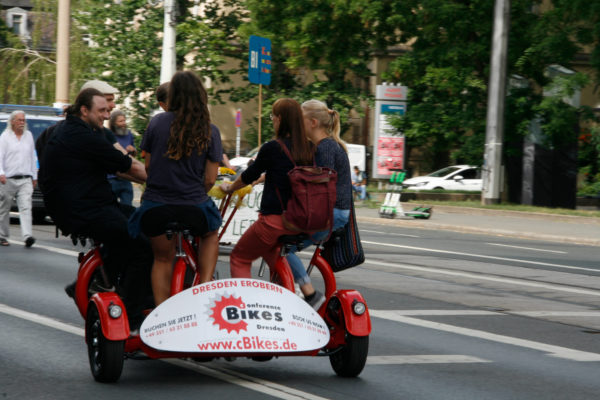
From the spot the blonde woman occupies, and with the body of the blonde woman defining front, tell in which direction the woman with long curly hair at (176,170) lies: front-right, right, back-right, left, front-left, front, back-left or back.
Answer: front-left

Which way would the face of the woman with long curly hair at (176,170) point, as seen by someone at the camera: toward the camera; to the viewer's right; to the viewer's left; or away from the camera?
away from the camera

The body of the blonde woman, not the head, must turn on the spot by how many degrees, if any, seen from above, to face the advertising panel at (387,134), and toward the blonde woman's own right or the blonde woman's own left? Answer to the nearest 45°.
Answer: approximately 90° to the blonde woman's own right

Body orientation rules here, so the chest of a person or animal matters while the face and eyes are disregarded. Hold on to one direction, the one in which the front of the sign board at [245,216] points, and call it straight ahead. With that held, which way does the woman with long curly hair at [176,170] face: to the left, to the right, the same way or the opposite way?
the opposite way

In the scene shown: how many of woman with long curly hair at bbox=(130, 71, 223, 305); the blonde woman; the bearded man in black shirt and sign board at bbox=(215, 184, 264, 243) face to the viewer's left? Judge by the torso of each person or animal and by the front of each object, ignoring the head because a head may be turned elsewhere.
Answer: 1

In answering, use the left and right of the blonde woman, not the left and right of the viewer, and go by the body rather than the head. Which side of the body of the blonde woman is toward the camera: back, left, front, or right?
left

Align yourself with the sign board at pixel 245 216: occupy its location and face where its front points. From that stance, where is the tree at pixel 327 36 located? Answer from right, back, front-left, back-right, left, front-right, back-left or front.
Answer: back

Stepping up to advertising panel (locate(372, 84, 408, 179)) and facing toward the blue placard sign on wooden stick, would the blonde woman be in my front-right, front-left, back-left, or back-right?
front-left

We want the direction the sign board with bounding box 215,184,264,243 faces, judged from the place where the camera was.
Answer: facing the viewer

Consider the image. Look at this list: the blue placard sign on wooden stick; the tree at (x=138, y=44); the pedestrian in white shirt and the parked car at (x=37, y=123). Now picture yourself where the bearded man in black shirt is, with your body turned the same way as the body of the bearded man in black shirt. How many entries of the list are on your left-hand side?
4

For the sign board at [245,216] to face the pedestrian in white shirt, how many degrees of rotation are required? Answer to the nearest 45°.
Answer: approximately 90° to its right

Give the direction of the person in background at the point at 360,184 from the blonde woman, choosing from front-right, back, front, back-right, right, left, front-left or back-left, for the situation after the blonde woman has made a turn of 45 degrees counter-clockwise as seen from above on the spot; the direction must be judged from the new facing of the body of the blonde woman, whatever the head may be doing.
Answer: back-right

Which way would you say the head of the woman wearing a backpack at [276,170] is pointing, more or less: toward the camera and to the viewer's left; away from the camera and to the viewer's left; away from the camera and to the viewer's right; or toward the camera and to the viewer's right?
away from the camera and to the viewer's left

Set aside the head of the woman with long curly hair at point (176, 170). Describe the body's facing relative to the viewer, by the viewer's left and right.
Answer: facing away from the viewer
